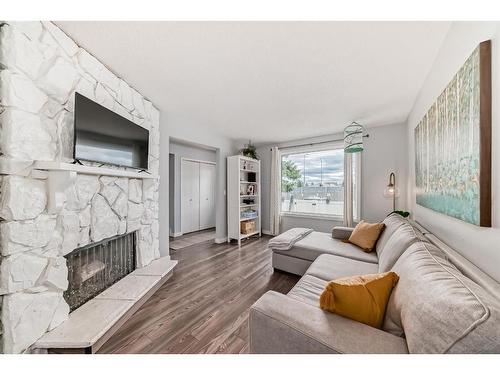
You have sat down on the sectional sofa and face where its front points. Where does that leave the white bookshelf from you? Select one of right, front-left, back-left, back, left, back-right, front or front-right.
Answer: front-right

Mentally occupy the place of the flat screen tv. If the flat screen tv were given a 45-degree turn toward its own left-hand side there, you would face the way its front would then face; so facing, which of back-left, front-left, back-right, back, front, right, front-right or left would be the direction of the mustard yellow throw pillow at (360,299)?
front-right

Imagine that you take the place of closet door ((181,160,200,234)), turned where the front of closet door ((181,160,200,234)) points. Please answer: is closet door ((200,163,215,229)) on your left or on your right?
on your left

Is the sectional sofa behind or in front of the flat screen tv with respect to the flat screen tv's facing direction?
in front

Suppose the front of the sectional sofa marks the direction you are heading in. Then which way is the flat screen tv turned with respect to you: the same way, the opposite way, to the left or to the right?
the opposite way

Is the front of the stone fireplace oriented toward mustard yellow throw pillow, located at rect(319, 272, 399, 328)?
yes

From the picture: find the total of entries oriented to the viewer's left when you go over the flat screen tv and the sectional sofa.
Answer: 1

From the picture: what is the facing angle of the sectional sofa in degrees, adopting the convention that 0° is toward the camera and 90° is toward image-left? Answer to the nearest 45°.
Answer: approximately 90°

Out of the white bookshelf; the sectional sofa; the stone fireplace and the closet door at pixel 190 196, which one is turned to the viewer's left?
the sectional sofa
